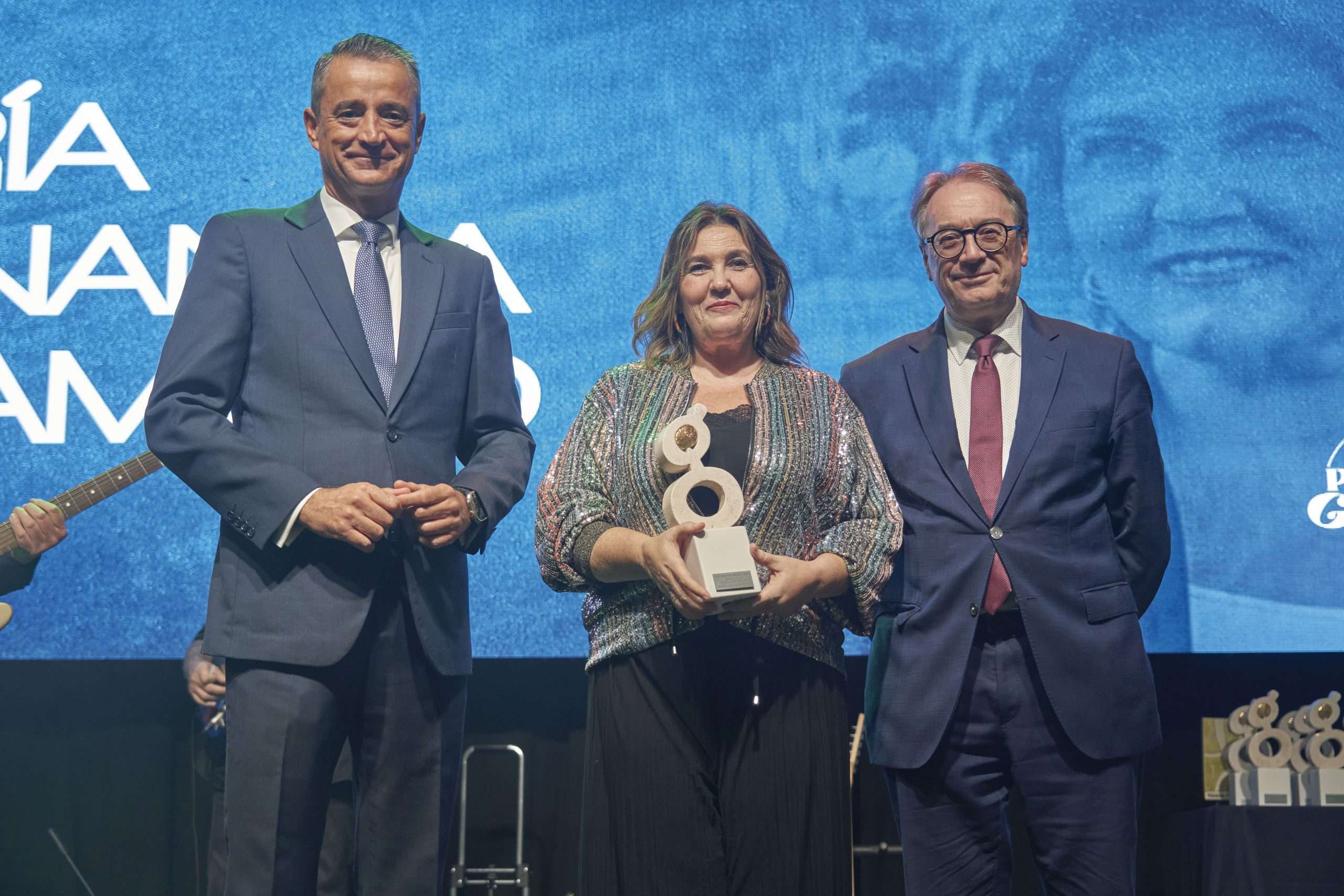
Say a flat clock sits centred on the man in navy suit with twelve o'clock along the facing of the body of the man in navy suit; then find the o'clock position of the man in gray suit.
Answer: The man in gray suit is roughly at 2 o'clock from the man in navy suit.

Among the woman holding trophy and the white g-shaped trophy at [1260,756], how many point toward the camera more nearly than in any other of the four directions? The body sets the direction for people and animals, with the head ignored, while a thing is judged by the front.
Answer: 2

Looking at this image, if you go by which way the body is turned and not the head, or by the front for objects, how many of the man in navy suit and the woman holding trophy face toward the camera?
2

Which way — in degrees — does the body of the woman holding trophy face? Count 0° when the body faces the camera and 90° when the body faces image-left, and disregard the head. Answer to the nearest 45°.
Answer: approximately 0°

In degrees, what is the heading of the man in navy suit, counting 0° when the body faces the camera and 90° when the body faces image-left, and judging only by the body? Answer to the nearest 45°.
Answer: approximately 0°

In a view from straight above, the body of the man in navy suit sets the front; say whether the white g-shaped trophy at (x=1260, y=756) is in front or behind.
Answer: behind
